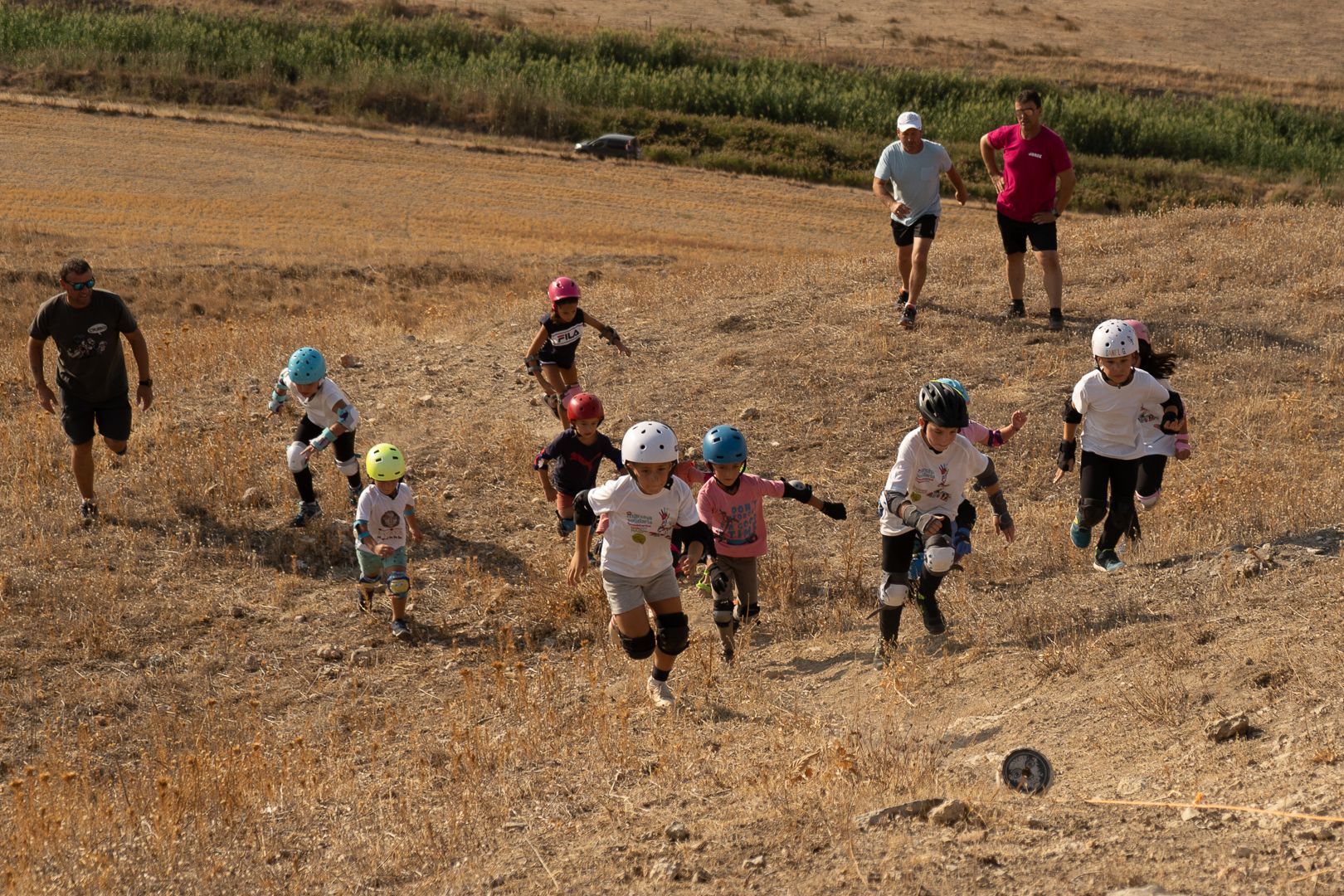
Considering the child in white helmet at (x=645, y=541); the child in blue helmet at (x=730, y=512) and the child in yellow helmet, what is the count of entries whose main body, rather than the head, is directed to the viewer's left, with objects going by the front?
0

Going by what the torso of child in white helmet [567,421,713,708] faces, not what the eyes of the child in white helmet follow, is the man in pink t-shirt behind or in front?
behind

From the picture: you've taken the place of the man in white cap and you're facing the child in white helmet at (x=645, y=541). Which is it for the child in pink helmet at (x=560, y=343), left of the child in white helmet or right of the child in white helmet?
right

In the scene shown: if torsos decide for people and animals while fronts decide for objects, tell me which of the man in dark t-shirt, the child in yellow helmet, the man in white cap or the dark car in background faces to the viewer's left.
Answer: the dark car in background

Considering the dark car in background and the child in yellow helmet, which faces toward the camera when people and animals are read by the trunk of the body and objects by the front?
the child in yellow helmet

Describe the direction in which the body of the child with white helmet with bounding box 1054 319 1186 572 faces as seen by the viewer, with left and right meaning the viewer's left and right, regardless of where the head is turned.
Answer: facing the viewer

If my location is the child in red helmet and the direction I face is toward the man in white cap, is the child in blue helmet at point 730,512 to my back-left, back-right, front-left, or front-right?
back-right

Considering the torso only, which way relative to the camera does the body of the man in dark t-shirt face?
toward the camera

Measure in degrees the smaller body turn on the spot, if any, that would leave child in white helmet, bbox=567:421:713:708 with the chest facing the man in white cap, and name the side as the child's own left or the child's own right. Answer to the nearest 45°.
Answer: approximately 180°

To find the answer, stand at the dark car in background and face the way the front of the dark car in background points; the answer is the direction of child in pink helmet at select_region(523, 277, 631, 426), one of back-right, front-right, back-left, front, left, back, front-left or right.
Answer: left

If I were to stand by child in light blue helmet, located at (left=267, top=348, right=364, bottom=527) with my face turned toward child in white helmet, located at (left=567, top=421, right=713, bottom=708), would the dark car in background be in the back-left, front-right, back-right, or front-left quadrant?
back-left

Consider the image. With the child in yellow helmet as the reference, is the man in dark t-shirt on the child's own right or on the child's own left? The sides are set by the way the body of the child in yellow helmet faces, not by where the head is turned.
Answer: on the child's own right

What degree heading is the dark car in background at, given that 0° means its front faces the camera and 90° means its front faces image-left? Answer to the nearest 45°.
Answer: approximately 90°

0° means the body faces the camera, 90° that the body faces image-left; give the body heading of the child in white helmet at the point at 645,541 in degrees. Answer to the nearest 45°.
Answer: approximately 0°

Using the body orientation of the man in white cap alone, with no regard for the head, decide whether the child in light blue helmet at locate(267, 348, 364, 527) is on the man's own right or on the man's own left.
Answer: on the man's own right

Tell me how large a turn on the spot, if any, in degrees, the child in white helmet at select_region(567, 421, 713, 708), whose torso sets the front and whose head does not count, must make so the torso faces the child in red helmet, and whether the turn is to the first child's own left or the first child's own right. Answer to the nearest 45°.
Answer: approximately 180°

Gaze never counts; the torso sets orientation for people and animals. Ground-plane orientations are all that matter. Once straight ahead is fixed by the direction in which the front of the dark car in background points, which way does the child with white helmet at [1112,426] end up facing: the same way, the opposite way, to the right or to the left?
to the left

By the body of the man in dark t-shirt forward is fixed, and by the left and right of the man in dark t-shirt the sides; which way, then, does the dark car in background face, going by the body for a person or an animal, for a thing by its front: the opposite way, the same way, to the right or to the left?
to the right
